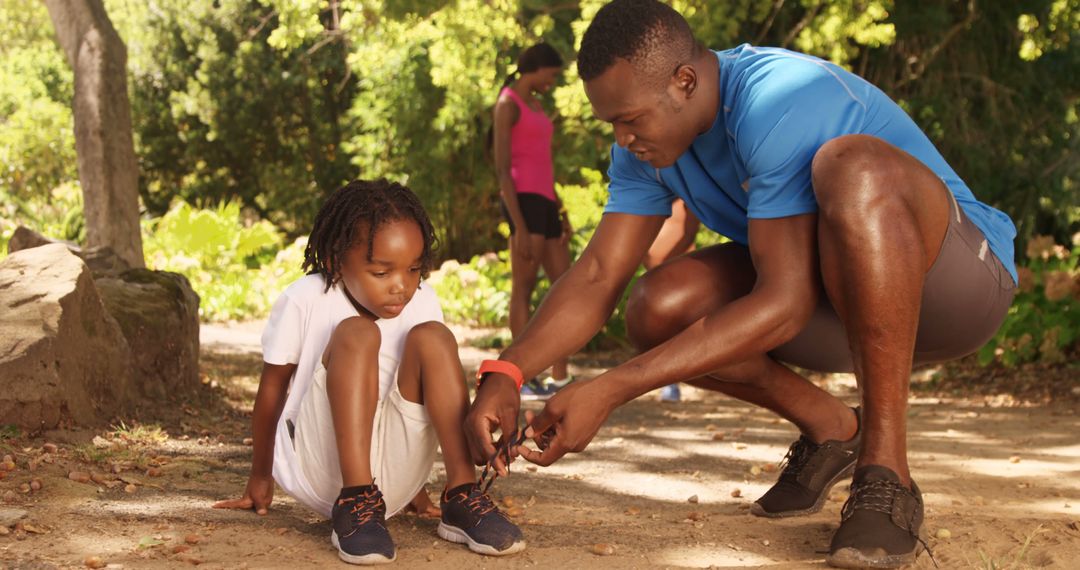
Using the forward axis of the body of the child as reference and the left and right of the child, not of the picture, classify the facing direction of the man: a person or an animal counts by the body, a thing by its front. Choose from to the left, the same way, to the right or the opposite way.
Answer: to the right

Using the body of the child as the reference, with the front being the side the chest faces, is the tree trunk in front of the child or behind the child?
behind

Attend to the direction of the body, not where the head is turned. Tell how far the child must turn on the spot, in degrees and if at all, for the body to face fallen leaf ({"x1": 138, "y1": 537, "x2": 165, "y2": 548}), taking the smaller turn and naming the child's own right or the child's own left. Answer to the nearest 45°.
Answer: approximately 135° to the child's own right

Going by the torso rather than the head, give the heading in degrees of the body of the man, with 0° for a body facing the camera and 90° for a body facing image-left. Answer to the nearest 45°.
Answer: approximately 45°

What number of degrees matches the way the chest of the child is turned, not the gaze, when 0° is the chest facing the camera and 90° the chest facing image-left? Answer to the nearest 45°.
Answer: approximately 315°

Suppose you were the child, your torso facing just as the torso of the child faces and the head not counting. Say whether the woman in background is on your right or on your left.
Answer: on your left

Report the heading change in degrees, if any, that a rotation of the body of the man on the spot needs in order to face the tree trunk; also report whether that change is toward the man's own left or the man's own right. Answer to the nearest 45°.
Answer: approximately 90° to the man's own right
